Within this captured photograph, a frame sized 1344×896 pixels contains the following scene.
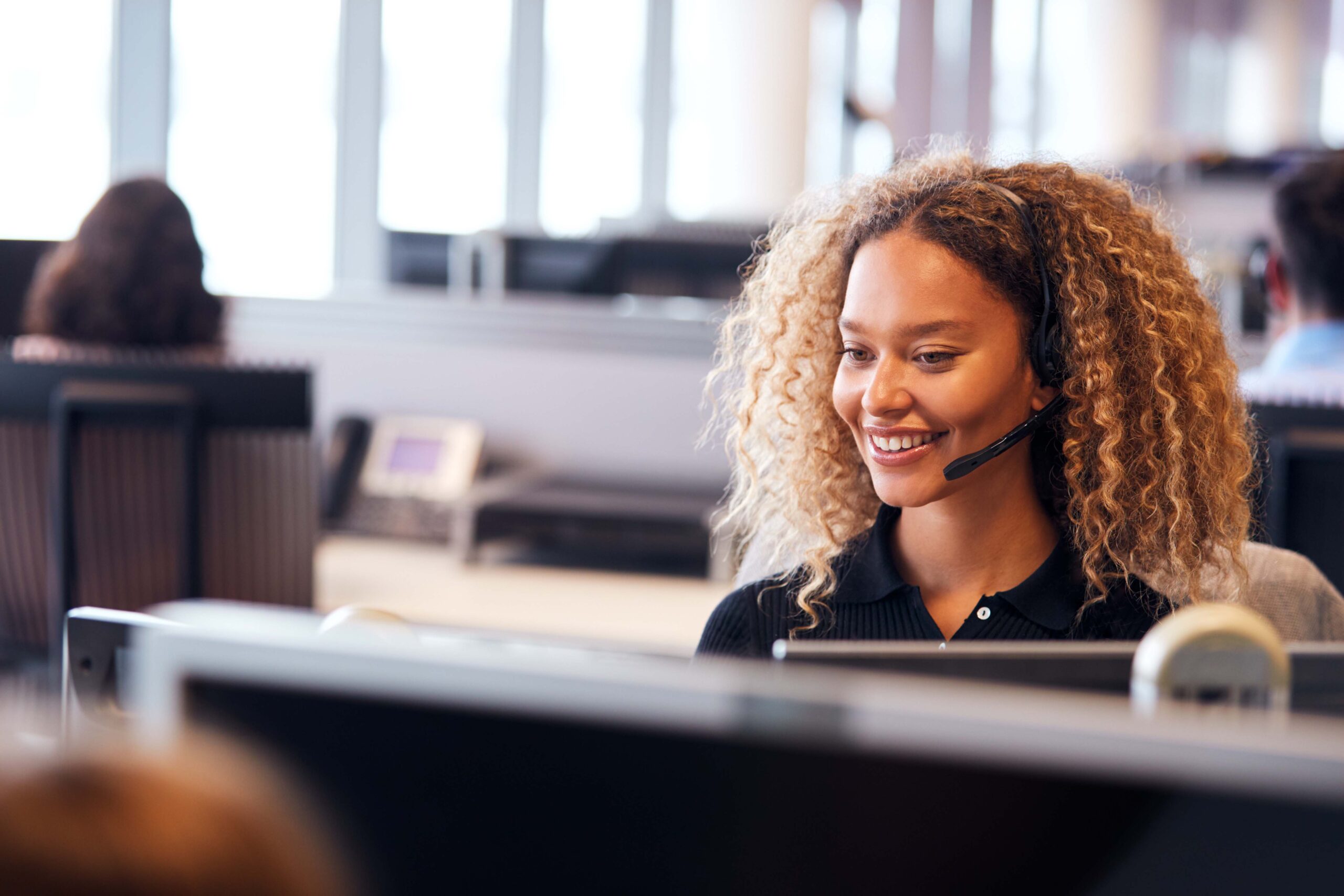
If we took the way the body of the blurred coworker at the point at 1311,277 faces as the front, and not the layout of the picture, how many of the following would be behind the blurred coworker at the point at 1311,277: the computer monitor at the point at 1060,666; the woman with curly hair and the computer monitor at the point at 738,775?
3

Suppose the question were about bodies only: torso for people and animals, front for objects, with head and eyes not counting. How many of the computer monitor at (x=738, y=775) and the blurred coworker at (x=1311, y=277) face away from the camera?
1

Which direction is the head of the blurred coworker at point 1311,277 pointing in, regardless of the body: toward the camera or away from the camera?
away from the camera

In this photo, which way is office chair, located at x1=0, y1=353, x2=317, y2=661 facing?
away from the camera

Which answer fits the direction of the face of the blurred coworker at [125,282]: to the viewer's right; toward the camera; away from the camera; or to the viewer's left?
away from the camera

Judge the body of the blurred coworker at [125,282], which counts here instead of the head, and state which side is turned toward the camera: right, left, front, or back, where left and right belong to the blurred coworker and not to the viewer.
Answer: back

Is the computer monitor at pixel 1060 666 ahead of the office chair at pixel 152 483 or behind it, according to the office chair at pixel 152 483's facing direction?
behind

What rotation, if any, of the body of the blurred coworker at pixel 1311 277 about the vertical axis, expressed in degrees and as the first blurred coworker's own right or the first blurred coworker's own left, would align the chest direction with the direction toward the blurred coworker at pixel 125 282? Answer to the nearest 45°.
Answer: approximately 90° to the first blurred coworker's own left

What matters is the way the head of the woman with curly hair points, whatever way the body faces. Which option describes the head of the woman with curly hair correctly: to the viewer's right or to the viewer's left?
to the viewer's left

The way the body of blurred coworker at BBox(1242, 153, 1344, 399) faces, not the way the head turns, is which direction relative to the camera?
away from the camera

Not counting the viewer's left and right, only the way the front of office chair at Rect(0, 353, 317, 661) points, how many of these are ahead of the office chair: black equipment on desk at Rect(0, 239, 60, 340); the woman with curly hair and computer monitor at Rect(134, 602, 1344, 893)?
1

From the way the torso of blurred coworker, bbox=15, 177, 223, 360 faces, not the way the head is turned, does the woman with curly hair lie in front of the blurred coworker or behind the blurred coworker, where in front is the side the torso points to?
behind
